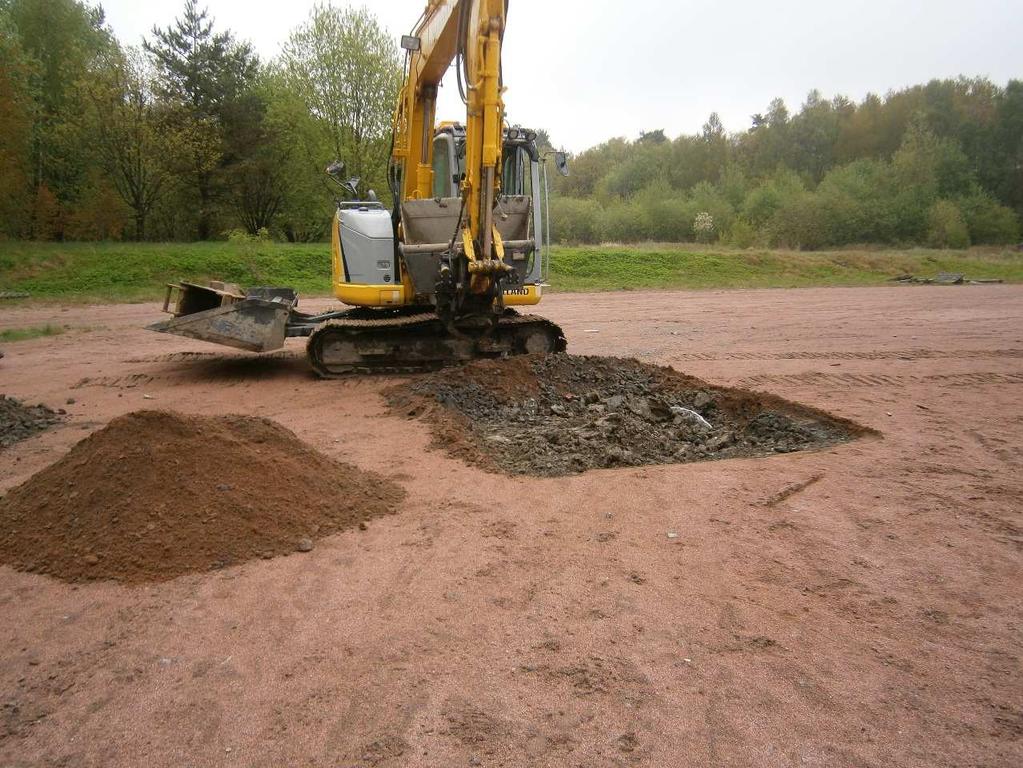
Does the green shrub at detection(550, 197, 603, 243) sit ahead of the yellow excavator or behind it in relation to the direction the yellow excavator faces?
behind

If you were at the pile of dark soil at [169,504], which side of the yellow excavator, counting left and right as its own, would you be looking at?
front

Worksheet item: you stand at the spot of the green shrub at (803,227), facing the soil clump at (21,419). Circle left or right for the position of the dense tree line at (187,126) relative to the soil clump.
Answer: right

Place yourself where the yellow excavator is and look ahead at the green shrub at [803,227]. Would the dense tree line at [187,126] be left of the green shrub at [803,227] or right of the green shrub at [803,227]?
left

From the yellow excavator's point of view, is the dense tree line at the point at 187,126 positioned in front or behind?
behind

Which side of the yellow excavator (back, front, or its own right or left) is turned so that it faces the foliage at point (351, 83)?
back

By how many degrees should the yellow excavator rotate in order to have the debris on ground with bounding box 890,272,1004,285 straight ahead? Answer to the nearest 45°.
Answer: approximately 135° to its left

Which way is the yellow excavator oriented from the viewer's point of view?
toward the camera

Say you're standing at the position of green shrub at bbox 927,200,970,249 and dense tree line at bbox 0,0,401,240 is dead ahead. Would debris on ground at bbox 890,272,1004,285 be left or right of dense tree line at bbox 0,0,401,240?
left

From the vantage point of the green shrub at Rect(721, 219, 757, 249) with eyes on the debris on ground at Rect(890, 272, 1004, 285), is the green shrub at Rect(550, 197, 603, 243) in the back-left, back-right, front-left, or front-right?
back-right

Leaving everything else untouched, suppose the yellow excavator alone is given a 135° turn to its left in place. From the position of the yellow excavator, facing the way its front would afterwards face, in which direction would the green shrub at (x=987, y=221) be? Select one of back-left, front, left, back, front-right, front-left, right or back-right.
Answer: front

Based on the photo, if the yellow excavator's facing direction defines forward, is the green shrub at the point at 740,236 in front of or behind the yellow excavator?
behind

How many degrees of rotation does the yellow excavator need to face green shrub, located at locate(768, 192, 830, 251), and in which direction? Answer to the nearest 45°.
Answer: approximately 135° to its left
